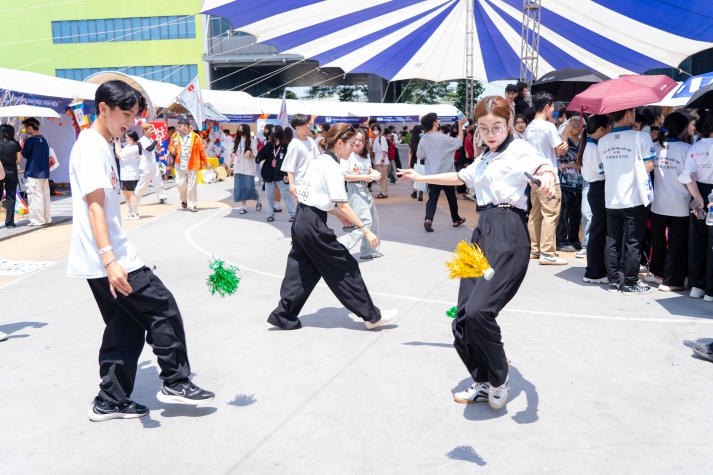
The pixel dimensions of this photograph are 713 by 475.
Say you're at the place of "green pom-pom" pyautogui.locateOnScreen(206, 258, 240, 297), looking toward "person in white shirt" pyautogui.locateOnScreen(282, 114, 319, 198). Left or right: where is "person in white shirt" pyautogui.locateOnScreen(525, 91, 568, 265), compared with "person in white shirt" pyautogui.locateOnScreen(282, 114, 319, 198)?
right

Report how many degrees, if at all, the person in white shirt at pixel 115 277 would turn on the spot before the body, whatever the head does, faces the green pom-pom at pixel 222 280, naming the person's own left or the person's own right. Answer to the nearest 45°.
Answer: approximately 45° to the person's own left

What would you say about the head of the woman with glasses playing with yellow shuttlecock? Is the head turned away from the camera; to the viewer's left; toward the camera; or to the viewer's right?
toward the camera

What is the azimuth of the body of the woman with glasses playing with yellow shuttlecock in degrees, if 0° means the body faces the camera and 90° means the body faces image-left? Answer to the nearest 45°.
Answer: approximately 45°

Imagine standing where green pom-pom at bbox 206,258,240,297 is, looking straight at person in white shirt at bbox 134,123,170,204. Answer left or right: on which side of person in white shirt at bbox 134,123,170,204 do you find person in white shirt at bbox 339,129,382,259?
right

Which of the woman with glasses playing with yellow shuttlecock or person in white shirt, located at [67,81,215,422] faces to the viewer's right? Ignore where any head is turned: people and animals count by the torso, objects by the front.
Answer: the person in white shirt

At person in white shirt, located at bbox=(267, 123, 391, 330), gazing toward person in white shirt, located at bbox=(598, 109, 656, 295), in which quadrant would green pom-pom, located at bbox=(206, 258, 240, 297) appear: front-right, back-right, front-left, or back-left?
back-right

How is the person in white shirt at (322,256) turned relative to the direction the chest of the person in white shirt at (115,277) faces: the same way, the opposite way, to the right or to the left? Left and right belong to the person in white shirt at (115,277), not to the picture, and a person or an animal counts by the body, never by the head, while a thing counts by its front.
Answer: the same way

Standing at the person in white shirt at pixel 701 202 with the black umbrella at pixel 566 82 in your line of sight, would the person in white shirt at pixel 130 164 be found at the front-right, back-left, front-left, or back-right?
front-left

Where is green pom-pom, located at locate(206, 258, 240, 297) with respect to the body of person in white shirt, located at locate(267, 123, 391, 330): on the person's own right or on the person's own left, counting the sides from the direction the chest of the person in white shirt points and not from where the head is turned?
on the person's own right

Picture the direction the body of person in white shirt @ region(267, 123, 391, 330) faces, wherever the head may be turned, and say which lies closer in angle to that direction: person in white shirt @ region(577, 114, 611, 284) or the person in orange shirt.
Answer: the person in white shirt
